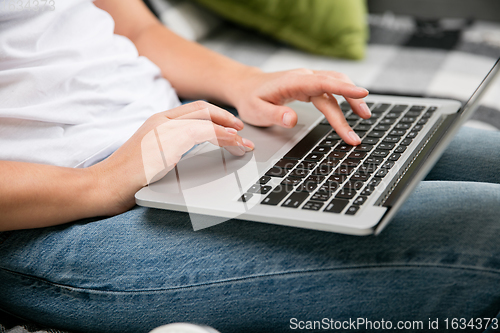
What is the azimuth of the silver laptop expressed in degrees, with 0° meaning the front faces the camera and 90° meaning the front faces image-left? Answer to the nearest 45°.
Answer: approximately 90°

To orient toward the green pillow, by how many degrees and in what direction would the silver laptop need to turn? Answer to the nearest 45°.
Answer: approximately 90° to its right
